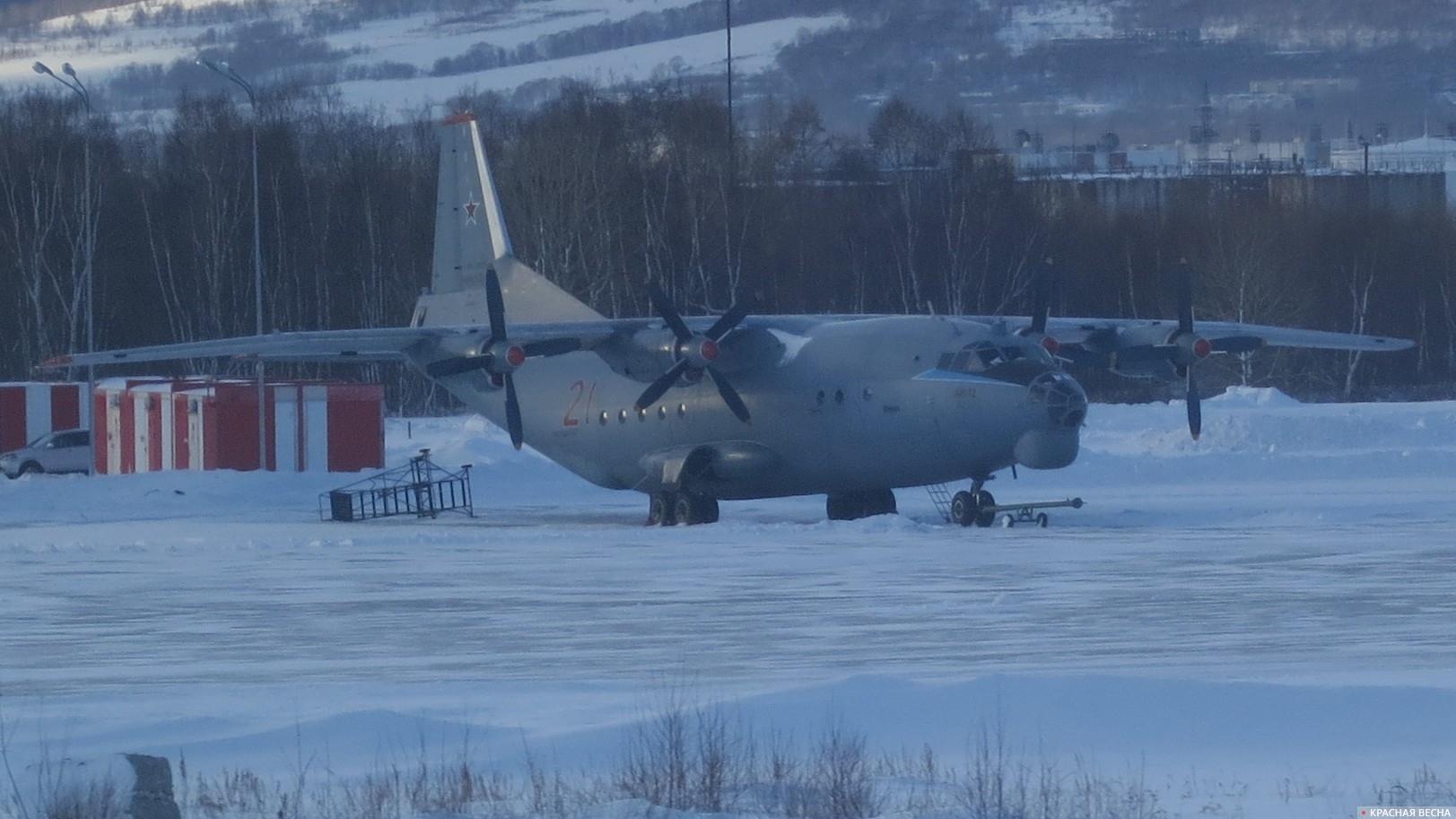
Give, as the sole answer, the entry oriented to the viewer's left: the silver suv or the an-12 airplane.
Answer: the silver suv

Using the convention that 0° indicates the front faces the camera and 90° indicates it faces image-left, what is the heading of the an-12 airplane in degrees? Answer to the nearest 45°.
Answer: approximately 315°

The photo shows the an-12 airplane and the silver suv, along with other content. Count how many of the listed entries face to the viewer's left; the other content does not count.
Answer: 1

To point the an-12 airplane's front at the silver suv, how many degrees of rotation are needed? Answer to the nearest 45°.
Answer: approximately 180°

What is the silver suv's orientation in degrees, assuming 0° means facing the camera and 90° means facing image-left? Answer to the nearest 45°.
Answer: approximately 90°

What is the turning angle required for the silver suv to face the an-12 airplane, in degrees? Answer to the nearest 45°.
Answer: approximately 135° to its left
